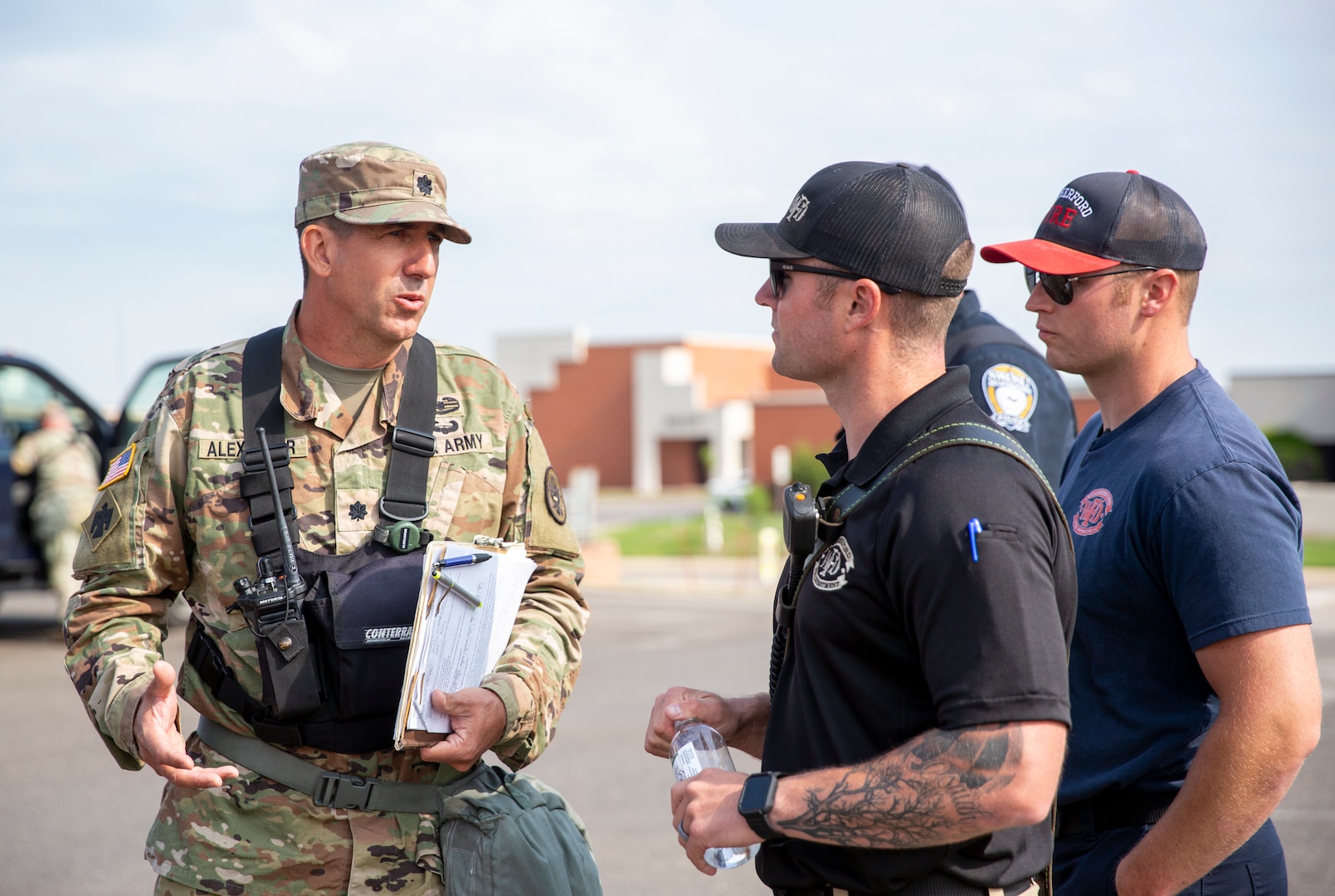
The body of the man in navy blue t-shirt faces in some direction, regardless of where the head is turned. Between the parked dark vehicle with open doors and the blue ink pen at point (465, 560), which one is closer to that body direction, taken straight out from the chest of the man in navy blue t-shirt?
the blue ink pen

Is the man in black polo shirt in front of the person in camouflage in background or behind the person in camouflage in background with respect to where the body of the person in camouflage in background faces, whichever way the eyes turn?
behind

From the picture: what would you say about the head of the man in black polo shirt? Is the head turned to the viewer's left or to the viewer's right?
to the viewer's left

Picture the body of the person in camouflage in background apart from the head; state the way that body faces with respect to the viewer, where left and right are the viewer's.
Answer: facing away from the viewer and to the left of the viewer

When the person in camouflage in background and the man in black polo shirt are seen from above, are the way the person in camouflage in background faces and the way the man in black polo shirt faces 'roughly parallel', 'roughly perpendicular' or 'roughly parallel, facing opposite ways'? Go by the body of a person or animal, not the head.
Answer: roughly parallel

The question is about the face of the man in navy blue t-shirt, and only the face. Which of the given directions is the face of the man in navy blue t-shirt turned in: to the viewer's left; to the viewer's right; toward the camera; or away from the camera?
to the viewer's left

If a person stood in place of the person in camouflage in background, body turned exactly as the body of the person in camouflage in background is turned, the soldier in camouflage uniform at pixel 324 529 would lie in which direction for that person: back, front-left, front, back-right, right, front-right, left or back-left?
back-left

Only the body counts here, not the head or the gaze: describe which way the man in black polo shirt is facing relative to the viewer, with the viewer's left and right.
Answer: facing to the left of the viewer
